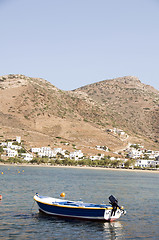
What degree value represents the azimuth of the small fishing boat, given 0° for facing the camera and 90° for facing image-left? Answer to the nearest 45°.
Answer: approximately 135°
